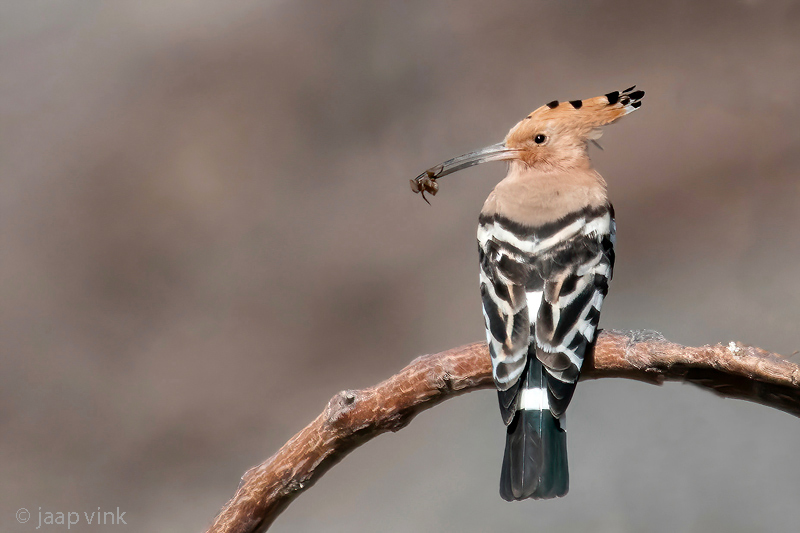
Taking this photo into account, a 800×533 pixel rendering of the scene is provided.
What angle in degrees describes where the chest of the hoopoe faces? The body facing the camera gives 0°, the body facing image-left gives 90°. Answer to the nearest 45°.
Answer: approximately 180°
